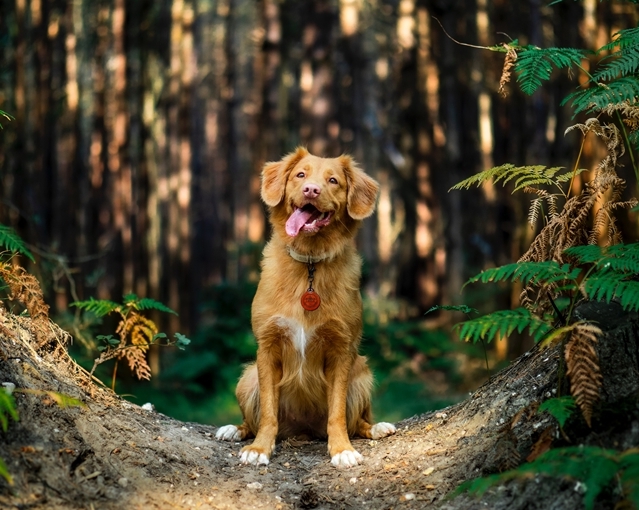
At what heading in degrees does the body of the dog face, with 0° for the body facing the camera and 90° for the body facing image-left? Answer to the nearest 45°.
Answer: approximately 0°

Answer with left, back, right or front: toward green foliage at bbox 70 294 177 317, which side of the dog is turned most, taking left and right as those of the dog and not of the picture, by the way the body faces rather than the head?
right

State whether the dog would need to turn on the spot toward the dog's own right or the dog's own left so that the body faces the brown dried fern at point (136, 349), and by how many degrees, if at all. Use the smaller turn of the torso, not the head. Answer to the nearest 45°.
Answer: approximately 90° to the dog's own right
